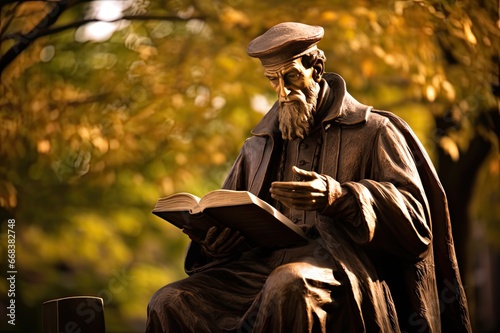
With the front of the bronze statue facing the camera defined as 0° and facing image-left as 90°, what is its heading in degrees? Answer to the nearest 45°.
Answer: approximately 45°
